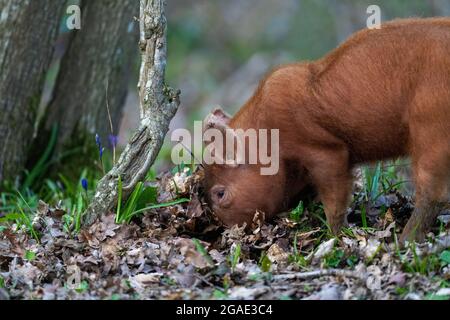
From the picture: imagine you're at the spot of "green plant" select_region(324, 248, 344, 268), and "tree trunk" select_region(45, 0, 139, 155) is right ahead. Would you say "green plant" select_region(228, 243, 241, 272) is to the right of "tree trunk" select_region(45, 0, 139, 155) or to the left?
left

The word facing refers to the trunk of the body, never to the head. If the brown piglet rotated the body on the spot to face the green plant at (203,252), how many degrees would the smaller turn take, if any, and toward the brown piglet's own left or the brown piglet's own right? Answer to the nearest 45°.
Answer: approximately 45° to the brown piglet's own left

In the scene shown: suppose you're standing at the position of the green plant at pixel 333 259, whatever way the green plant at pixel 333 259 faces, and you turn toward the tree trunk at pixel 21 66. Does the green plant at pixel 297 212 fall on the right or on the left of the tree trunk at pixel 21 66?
right

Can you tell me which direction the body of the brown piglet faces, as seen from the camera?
to the viewer's left

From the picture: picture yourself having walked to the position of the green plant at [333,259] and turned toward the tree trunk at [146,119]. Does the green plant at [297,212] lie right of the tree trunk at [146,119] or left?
right

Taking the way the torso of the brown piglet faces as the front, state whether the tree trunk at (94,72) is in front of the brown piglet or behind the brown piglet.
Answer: in front

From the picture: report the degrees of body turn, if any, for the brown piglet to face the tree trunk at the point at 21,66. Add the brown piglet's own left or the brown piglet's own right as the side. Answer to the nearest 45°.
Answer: approximately 45° to the brown piglet's own right

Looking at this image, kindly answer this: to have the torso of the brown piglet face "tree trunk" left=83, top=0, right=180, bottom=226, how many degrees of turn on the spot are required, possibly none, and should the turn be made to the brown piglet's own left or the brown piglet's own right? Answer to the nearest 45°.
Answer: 0° — it already faces it

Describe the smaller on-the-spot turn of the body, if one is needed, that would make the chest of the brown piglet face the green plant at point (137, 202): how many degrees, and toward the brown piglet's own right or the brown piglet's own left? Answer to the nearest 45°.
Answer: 0° — it already faces it
